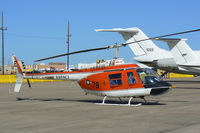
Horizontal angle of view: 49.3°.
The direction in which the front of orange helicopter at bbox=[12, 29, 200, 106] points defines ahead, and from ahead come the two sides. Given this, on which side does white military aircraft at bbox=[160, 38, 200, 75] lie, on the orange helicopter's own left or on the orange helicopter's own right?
on the orange helicopter's own left

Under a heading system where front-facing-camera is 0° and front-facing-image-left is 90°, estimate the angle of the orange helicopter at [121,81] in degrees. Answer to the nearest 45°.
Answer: approximately 270°

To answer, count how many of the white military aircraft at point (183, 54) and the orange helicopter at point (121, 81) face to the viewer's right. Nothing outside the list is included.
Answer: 2

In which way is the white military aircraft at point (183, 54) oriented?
to the viewer's right
